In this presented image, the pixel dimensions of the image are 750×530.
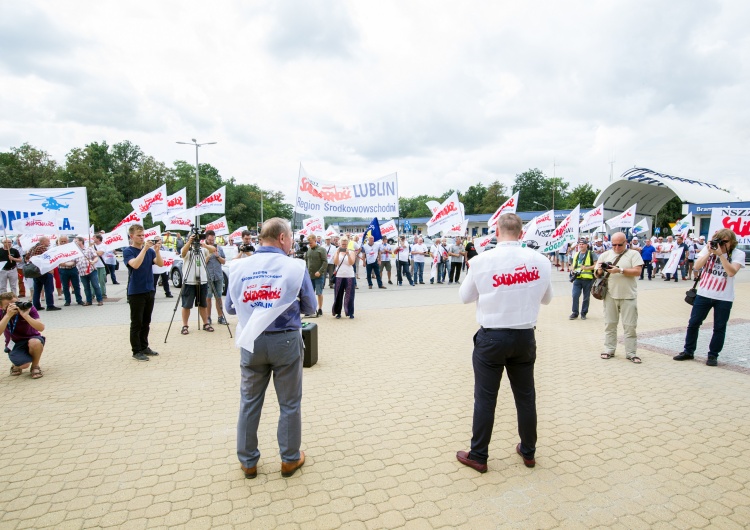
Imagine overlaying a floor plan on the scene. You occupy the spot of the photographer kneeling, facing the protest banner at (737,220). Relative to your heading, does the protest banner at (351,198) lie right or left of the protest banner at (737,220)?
left

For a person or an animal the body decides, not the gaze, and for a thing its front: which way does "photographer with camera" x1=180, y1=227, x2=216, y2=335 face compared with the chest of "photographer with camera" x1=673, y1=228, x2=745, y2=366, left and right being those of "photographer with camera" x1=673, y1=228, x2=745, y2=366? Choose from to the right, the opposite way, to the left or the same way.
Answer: to the left

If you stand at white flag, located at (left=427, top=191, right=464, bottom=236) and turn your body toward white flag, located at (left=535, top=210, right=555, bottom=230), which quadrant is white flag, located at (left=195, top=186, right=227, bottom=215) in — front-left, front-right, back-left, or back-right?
back-right

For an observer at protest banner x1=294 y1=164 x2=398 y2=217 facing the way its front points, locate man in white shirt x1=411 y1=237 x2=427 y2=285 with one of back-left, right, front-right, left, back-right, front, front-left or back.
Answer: back-left

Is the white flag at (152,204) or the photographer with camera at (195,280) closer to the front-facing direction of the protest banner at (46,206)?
the photographer with camera

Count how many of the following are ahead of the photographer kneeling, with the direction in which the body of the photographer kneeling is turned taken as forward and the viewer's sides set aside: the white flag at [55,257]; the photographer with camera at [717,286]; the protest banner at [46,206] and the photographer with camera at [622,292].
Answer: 2

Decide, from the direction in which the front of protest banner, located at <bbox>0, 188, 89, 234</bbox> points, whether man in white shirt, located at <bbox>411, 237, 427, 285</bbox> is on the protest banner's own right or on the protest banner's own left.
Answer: on the protest banner's own left

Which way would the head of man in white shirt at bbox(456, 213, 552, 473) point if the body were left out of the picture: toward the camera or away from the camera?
away from the camera

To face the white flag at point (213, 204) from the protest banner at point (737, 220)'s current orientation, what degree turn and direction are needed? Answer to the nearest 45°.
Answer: approximately 90° to its right

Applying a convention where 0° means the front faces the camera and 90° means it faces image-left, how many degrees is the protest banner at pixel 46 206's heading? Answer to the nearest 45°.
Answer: approximately 0°
